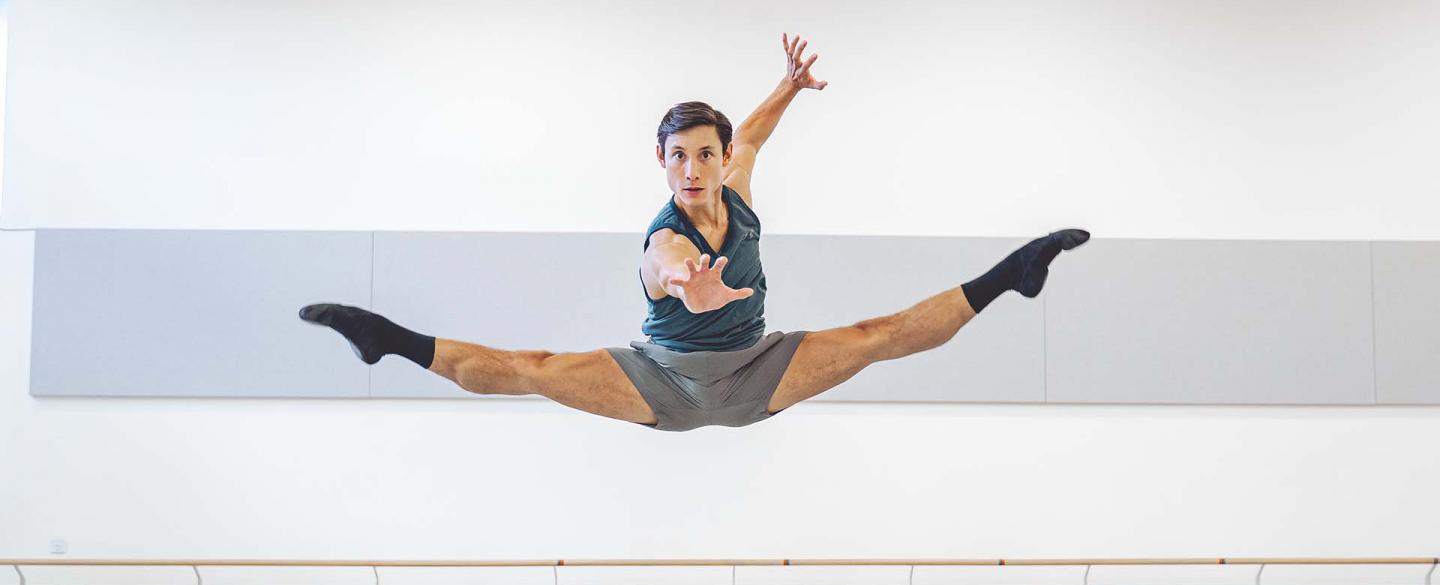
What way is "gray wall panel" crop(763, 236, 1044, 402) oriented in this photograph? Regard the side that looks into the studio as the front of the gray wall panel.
toward the camera

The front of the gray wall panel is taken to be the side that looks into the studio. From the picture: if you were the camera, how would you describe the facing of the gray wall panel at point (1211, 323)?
facing the viewer

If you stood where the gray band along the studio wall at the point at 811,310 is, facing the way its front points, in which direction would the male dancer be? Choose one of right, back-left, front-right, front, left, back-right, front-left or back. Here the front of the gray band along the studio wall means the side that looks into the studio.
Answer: front

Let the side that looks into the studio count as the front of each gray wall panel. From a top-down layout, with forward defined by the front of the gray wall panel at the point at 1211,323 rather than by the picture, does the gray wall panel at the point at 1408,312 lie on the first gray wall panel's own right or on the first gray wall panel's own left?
on the first gray wall panel's own left

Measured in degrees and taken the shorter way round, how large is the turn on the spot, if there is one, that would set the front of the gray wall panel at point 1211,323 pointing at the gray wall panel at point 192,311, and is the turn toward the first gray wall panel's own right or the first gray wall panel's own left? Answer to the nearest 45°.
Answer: approximately 45° to the first gray wall panel's own right
